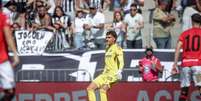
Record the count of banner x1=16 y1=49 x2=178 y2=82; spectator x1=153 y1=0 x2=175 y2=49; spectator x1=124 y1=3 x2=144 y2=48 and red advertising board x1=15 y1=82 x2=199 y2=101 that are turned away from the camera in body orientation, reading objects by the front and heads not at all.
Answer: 0

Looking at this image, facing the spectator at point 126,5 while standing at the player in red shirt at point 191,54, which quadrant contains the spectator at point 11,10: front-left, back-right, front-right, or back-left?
front-left

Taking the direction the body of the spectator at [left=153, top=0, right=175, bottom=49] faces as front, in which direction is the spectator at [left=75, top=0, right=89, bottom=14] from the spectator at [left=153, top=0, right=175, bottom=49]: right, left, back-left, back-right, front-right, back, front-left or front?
back-right

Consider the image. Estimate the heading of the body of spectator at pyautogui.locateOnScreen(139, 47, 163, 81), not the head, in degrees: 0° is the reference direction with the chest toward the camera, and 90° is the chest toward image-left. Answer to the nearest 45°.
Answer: approximately 0°

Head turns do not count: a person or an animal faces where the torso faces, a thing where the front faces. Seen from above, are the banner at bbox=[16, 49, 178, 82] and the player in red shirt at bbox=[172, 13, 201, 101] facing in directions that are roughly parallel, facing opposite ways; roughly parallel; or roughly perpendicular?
roughly parallel, facing opposite ways

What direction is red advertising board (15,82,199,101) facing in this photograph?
toward the camera

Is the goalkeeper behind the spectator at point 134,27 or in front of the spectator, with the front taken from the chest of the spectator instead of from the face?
in front

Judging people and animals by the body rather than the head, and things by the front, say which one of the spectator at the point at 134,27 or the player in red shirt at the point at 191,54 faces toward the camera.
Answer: the spectator

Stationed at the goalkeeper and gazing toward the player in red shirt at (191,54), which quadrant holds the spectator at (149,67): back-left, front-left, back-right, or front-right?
front-left

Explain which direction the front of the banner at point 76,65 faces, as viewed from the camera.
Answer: facing the viewer

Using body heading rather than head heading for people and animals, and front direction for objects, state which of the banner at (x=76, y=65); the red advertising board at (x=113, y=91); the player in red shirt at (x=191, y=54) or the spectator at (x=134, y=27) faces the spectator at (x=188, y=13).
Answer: the player in red shirt

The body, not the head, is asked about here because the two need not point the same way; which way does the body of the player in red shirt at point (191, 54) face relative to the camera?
away from the camera

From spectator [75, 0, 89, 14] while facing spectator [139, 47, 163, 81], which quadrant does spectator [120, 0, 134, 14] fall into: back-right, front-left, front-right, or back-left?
front-left

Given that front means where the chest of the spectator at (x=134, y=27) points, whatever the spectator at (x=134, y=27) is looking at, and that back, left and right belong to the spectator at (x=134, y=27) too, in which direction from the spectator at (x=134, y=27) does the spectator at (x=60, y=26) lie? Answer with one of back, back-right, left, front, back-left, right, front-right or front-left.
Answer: right
